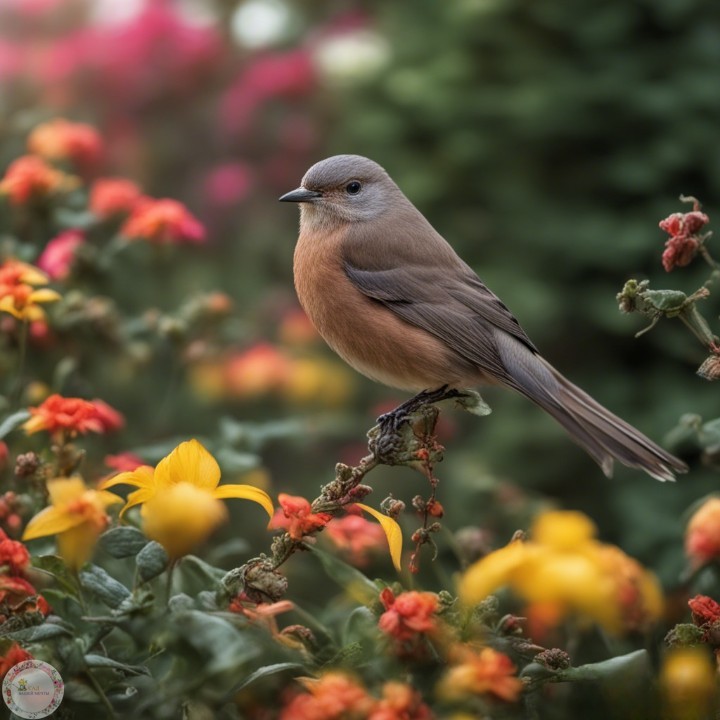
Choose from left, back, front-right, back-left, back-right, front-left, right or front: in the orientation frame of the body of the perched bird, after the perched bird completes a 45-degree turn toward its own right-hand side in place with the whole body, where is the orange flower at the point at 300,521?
front-left

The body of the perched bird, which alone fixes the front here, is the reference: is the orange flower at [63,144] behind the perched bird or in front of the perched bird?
in front

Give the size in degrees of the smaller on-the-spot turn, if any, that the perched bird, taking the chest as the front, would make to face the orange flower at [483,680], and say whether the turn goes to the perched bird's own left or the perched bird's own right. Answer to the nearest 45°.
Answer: approximately 90° to the perched bird's own left

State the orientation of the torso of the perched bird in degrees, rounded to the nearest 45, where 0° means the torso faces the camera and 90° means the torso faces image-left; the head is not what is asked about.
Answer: approximately 90°

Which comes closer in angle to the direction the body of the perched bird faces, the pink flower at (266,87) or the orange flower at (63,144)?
the orange flower

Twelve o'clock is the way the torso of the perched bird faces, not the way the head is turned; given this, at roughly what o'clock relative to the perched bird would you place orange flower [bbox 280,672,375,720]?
The orange flower is roughly at 9 o'clock from the perched bird.
